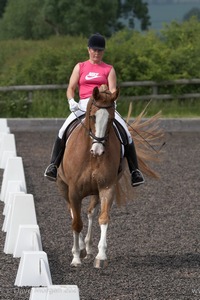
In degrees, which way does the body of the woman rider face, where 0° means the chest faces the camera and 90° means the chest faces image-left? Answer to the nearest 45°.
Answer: approximately 0°

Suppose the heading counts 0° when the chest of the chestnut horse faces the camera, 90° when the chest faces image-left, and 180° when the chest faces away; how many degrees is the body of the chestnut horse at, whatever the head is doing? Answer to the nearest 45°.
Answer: approximately 0°
